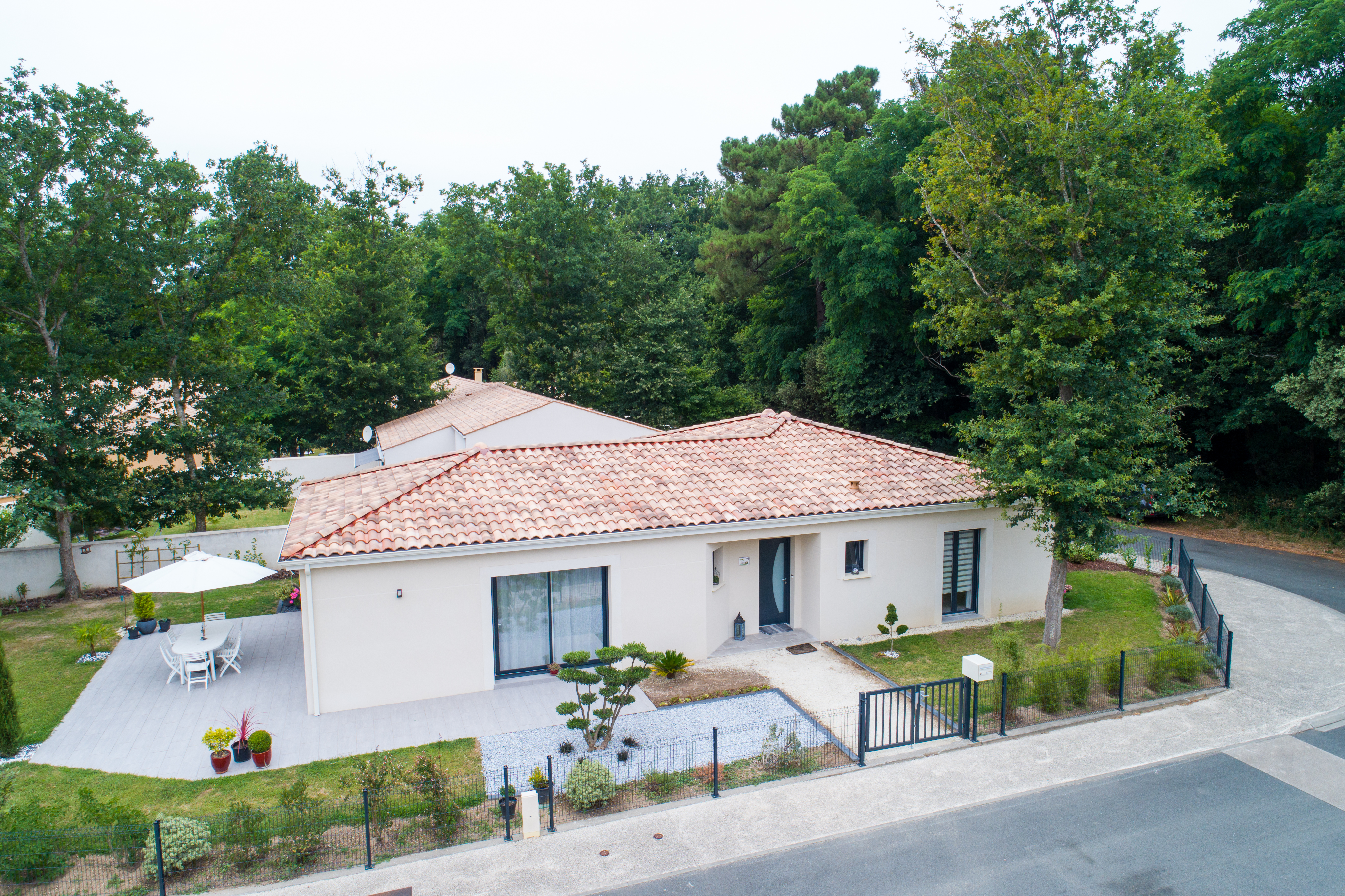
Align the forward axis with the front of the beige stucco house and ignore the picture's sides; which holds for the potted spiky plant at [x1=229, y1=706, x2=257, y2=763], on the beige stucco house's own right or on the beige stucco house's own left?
on the beige stucco house's own right

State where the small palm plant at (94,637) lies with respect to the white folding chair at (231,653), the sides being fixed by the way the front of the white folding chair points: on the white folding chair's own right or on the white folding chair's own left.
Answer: on the white folding chair's own right

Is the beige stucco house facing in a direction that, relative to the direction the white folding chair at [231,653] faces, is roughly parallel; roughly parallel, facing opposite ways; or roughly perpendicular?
roughly perpendicular

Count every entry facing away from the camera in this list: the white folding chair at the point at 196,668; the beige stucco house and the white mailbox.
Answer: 1

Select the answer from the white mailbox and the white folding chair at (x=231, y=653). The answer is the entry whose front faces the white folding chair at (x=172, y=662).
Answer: the white folding chair at (x=231, y=653)

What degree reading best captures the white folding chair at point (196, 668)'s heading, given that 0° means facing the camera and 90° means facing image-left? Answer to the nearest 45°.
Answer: approximately 180°

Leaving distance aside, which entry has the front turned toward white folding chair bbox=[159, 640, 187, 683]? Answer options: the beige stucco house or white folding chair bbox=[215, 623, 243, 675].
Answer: white folding chair bbox=[215, 623, 243, 675]

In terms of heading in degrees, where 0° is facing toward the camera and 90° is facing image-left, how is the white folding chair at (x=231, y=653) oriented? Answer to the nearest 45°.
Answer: approximately 90°

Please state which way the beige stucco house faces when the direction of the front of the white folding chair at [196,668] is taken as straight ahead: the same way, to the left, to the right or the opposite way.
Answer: the opposite way

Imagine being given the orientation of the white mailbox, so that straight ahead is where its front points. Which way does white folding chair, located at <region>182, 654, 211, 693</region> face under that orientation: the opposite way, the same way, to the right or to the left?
the opposite way

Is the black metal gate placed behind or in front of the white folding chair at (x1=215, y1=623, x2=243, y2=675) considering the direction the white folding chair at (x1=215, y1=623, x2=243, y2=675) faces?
behind

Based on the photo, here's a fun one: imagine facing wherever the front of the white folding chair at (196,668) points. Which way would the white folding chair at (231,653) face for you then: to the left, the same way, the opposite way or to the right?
to the left

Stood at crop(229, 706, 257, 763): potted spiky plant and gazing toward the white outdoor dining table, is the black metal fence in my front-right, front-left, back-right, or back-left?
back-right
